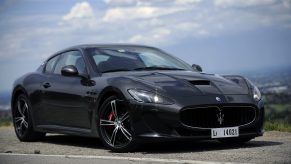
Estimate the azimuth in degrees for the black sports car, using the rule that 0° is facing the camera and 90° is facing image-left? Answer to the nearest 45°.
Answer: approximately 315°
